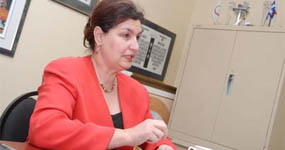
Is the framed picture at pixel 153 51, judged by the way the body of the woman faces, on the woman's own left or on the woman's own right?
on the woman's own left

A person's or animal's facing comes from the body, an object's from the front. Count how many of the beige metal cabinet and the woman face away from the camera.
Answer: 0

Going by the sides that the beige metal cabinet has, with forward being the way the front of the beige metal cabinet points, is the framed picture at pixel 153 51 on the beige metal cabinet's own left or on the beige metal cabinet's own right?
on the beige metal cabinet's own right

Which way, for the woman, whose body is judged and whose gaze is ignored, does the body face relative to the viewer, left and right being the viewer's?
facing the viewer and to the right of the viewer

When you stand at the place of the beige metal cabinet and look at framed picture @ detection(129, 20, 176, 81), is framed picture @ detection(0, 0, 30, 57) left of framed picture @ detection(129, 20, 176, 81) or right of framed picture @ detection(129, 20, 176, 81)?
left

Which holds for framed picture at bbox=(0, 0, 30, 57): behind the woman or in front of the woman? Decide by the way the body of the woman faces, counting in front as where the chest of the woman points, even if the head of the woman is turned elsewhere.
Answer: behind

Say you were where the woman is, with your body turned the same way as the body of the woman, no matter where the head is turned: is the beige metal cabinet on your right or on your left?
on your left
